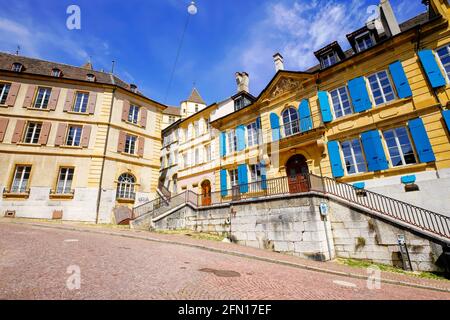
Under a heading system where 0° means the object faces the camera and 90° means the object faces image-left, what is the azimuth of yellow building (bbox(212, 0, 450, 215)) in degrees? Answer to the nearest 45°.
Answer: approximately 45°

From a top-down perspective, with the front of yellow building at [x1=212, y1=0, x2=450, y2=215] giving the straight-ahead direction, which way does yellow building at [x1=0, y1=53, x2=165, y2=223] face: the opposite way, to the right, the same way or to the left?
to the left

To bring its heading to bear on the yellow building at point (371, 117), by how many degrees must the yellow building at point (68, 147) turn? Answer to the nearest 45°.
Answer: approximately 45° to its left

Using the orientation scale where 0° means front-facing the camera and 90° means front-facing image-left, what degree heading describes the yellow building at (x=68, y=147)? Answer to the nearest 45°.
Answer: approximately 0°

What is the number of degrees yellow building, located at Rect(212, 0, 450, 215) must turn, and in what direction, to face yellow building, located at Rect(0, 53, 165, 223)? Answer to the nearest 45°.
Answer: approximately 45° to its right
